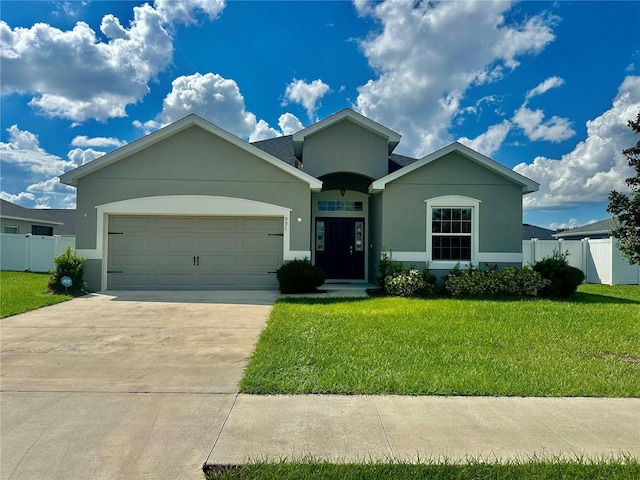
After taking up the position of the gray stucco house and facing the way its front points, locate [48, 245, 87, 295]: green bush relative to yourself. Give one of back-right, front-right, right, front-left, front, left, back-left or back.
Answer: right

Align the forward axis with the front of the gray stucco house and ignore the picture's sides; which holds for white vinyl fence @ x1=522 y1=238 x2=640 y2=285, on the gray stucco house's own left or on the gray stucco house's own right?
on the gray stucco house's own left

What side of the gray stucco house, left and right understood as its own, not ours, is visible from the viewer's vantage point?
front

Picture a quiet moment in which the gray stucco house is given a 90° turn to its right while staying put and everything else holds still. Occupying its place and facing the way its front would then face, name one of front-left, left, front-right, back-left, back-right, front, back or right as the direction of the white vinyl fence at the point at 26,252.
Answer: front-right

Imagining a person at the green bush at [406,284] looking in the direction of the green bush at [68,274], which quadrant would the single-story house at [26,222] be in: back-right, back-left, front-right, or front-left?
front-right

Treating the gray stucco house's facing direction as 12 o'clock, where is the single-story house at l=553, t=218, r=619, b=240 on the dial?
The single-story house is roughly at 8 o'clock from the gray stucco house.

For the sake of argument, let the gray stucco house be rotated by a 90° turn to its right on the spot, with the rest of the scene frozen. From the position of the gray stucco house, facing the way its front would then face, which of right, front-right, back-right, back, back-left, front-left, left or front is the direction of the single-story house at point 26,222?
front-right
